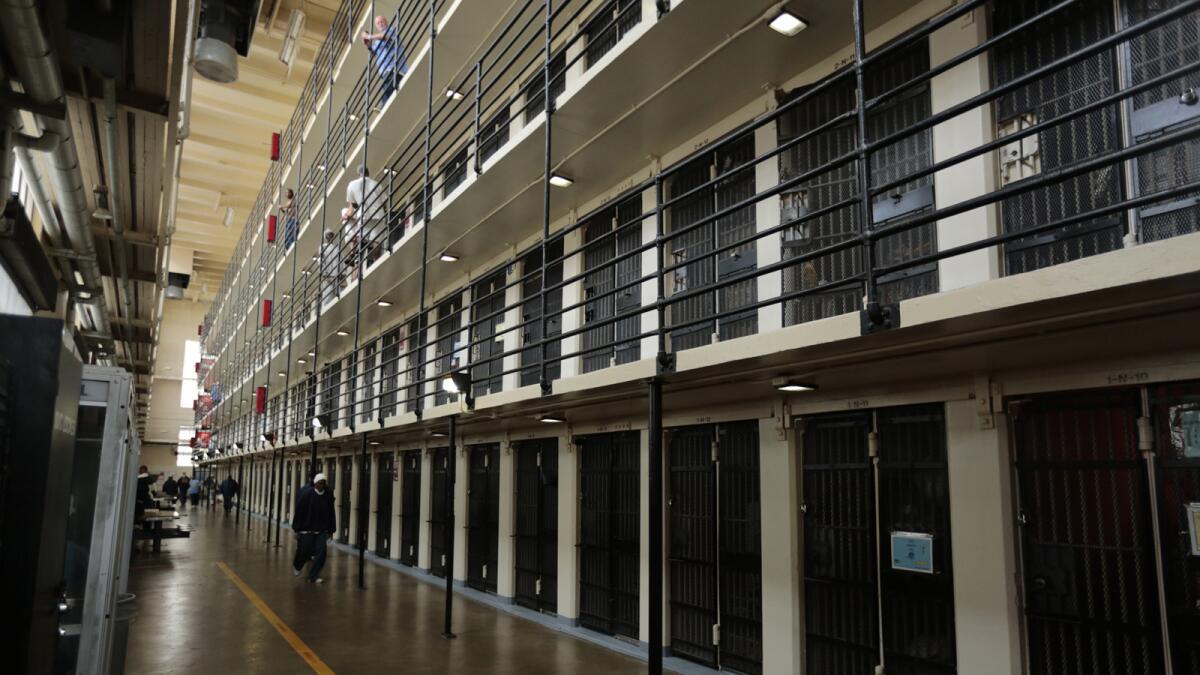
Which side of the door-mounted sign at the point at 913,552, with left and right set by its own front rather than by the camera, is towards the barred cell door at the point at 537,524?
right

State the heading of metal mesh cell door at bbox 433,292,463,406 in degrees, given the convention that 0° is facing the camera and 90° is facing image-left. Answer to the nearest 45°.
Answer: approximately 45°

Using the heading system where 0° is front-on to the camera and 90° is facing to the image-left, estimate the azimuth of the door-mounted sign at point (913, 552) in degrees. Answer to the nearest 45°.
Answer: approximately 45°

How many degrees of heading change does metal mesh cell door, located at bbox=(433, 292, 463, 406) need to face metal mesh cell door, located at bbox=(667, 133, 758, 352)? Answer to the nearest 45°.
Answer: approximately 45° to its left

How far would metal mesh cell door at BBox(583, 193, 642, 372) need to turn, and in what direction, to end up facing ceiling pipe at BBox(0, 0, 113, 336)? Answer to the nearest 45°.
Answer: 0° — it already faces it

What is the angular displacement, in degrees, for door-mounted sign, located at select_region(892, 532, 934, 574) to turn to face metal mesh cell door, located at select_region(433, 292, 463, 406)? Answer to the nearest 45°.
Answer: approximately 90° to its right
